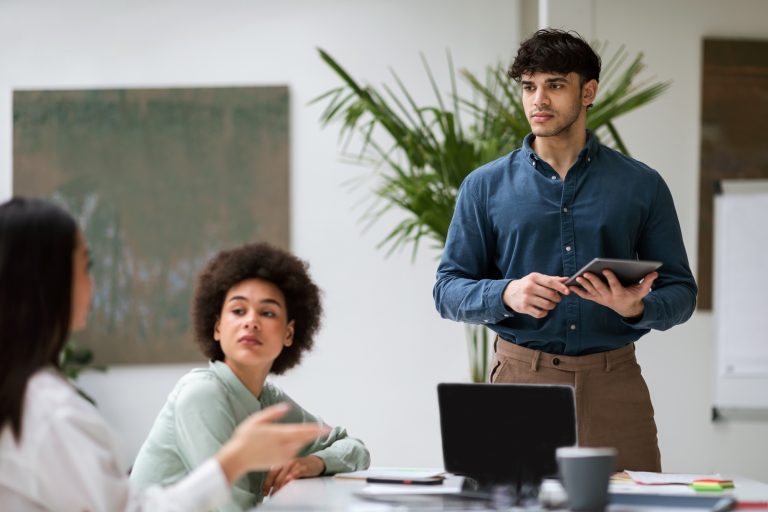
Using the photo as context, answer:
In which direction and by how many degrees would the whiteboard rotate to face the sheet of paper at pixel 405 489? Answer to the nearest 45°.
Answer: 0° — it already faces it

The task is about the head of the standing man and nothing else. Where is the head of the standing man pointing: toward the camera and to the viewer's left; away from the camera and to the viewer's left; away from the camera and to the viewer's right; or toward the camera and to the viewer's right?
toward the camera and to the viewer's left

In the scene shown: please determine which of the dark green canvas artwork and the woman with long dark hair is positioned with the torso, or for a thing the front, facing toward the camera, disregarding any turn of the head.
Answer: the dark green canvas artwork

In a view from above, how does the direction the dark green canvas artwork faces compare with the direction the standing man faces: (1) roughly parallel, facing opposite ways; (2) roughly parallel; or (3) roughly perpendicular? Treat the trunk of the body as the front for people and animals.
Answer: roughly parallel

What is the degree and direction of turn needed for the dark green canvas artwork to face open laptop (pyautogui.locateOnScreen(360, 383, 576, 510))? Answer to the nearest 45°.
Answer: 0° — it already faces it

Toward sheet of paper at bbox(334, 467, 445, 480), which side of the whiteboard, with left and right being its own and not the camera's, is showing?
front

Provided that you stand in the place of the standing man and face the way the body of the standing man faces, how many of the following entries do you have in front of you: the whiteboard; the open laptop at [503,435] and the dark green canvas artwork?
1

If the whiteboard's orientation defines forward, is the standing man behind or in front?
in front

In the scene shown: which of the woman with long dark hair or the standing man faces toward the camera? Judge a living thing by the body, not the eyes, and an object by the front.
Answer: the standing man

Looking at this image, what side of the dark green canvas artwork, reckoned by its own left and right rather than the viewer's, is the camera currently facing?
front

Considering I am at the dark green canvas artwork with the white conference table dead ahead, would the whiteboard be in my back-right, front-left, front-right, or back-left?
front-left

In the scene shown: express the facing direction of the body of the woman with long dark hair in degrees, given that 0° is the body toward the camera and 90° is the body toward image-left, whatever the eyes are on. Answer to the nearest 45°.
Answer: approximately 225°

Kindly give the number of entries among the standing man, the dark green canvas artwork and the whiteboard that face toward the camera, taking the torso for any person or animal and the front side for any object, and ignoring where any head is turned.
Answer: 3
